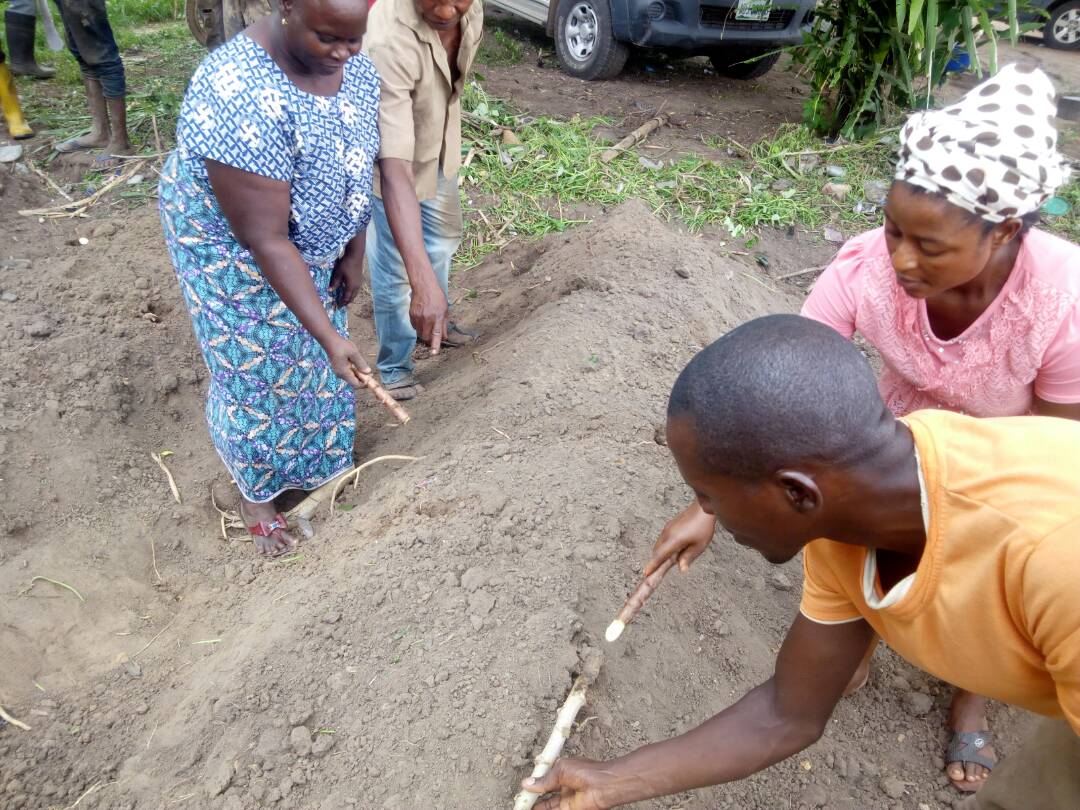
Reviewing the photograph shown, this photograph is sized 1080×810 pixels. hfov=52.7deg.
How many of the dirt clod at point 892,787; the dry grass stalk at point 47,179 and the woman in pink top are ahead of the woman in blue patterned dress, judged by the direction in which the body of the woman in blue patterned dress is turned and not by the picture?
2

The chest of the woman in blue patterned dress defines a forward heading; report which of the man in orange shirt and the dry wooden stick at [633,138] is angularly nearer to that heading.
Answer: the man in orange shirt

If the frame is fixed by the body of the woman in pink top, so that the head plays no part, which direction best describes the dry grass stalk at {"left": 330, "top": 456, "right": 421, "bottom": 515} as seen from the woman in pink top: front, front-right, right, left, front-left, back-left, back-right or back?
front-right

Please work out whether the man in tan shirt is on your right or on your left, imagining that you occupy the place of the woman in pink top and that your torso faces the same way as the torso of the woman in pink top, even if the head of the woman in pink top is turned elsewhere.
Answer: on your right

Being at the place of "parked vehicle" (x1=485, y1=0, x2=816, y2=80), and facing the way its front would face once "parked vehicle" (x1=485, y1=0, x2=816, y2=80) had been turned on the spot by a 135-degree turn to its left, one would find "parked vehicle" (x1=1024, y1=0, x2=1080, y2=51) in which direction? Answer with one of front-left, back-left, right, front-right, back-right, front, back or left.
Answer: front-right

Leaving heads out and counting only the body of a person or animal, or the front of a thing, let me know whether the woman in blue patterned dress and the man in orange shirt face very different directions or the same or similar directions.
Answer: very different directions

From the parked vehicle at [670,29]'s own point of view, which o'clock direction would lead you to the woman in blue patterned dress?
The woman in blue patterned dress is roughly at 2 o'clock from the parked vehicle.

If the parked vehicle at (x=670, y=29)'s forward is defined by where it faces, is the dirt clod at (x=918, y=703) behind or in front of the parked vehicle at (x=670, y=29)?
in front

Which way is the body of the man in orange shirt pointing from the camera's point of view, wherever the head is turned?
to the viewer's left

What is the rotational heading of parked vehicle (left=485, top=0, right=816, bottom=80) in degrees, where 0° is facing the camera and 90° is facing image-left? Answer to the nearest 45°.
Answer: approximately 315°

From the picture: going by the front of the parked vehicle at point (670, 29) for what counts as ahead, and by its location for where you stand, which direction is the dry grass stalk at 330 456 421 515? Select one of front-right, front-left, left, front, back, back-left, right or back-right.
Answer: front-right

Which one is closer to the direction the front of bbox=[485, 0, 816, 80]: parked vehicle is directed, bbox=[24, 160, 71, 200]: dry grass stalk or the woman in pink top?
the woman in pink top

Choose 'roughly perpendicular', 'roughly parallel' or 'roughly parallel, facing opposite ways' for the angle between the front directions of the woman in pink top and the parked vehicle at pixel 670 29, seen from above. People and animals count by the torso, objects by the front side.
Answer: roughly perpendicular

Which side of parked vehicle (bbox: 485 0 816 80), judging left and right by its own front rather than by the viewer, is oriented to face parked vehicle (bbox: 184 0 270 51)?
right
